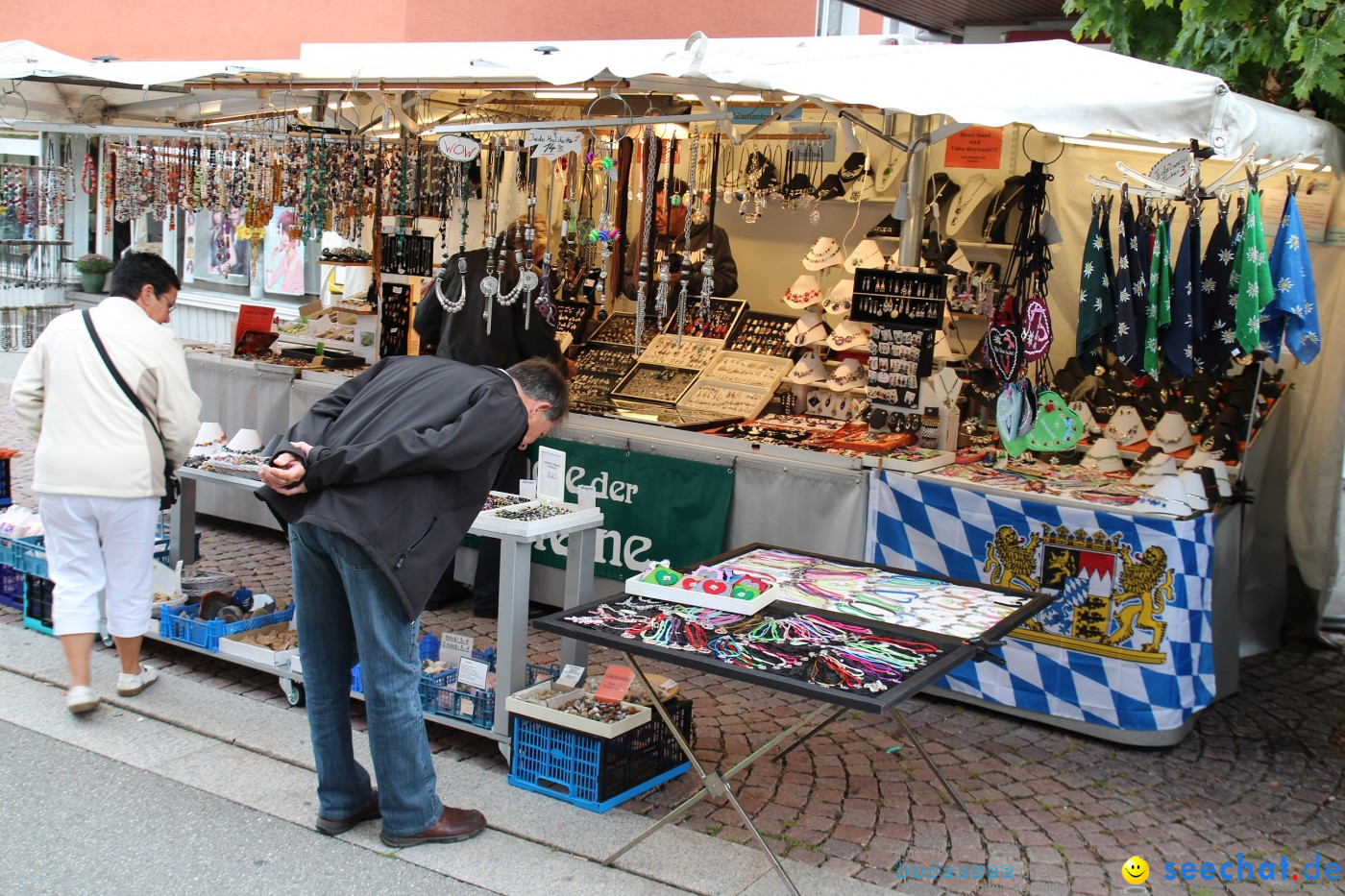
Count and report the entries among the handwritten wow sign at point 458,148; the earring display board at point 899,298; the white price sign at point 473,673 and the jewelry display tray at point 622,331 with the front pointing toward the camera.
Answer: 4

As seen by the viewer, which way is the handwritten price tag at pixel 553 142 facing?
toward the camera

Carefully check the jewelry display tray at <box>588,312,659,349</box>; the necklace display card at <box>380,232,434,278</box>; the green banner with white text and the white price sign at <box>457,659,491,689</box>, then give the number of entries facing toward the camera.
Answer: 4

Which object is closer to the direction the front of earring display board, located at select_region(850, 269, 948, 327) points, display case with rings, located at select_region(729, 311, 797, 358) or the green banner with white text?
the green banner with white text

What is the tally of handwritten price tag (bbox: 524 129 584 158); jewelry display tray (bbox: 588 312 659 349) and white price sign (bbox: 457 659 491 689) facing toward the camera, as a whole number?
3

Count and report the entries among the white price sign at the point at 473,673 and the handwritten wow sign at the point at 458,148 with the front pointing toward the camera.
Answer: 2

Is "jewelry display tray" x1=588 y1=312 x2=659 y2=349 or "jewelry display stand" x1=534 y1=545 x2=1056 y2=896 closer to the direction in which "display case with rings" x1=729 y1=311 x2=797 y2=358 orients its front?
the jewelry display stand

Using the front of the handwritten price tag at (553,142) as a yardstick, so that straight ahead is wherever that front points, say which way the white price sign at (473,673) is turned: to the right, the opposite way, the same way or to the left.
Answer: the same way

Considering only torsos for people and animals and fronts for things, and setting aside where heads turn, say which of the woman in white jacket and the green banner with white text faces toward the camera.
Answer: the green banner with white text

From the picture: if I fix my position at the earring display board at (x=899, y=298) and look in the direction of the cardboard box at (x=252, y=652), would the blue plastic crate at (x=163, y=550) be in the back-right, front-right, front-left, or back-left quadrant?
front-right

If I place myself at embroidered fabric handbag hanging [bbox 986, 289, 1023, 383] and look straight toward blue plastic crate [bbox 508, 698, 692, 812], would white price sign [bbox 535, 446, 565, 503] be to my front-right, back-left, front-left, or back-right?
front-right

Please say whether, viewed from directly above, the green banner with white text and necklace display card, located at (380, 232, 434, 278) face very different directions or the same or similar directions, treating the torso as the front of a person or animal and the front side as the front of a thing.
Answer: same or similar directions

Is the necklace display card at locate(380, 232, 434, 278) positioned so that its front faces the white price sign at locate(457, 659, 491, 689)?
yes

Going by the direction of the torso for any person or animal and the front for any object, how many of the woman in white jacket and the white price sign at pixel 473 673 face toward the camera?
1

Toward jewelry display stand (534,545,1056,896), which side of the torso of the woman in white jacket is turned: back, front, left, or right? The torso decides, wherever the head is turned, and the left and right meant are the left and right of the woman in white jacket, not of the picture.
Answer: right

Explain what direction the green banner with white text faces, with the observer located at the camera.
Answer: facing the viewer

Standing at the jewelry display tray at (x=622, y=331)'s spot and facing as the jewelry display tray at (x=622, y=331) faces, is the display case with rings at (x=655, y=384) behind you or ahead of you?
ahead

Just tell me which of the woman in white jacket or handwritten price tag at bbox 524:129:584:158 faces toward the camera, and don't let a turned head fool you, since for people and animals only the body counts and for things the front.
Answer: the handwritten price tag

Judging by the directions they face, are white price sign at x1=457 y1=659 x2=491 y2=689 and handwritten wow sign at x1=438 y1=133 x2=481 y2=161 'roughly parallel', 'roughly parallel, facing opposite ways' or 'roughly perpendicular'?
roughly parallel
